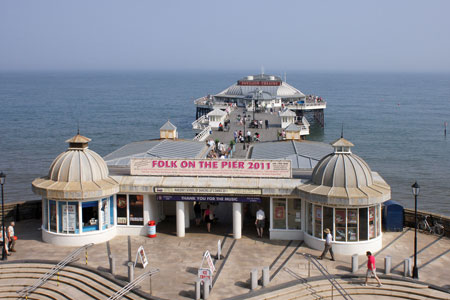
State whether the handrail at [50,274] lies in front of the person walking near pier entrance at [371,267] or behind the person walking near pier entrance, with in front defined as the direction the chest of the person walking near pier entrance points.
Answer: in front

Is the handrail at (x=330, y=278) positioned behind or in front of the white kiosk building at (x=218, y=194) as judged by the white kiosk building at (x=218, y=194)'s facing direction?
in front

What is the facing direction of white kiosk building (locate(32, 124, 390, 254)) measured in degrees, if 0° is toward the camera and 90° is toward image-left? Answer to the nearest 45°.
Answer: approximately 0°

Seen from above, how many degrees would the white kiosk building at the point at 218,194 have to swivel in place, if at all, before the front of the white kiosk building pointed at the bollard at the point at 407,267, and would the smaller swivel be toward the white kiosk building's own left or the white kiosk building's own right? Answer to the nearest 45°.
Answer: approximately 45° to the white kiosk building's own left

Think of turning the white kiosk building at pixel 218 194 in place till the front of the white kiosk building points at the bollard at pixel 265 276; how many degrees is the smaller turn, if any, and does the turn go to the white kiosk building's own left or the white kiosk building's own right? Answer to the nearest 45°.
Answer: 0° — it already faces it

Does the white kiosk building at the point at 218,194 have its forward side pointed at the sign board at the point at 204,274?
yes

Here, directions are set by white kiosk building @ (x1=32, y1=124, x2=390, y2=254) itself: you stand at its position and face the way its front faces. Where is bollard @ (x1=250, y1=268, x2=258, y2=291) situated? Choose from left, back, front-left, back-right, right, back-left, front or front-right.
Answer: front
